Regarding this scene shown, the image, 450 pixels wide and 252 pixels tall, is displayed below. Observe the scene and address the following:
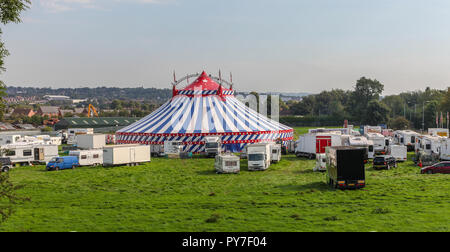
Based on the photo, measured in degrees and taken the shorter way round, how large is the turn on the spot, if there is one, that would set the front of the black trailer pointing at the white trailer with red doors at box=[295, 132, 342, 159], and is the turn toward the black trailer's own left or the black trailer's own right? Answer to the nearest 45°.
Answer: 0° — it already faces it

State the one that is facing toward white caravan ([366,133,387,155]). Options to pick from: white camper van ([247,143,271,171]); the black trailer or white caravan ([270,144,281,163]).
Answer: the black trailer

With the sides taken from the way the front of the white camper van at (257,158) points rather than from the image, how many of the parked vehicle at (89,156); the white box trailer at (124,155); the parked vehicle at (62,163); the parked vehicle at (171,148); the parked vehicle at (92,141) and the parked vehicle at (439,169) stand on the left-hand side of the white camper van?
1

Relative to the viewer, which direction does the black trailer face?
away from the camera

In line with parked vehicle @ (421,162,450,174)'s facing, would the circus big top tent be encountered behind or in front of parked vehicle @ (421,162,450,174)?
in front

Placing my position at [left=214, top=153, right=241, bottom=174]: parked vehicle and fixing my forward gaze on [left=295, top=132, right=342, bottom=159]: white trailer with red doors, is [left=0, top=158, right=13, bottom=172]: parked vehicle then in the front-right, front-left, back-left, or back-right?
back-left

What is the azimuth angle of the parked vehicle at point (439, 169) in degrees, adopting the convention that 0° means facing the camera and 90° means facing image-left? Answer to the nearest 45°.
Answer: approximately 90°

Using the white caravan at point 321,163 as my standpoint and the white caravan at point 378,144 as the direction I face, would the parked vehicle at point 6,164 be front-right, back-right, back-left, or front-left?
back-left

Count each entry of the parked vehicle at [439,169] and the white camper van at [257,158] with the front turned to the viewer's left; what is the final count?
1

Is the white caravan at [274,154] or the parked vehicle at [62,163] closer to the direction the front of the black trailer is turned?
the white caravan

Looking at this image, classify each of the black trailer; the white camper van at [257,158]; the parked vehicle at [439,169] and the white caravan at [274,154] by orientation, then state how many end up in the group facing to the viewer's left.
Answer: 1

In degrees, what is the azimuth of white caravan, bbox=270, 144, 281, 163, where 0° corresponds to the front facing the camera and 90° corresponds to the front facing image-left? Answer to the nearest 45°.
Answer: approximately 0°

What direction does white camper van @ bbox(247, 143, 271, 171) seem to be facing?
toward the camera

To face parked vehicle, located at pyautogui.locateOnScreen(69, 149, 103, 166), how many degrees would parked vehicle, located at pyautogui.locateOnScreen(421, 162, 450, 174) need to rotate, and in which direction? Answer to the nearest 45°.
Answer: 0° — it already faces it
